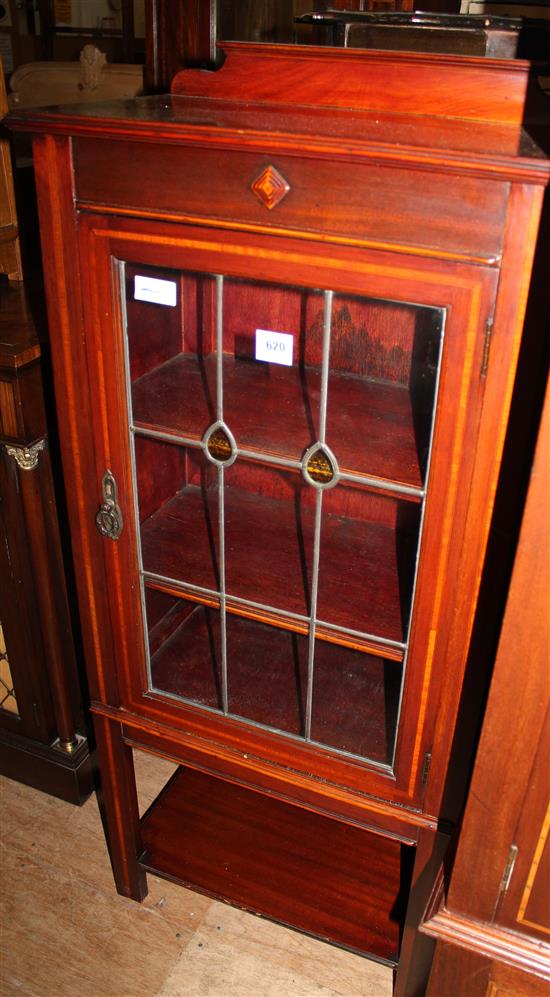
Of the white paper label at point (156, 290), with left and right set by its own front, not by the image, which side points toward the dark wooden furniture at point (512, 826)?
left

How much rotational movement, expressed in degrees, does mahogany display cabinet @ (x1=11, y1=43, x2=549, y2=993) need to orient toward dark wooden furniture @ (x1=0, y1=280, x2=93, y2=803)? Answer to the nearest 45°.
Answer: approximately 90° to its right

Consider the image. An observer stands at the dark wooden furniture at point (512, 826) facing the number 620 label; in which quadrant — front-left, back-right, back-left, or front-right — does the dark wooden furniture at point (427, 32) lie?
front-right

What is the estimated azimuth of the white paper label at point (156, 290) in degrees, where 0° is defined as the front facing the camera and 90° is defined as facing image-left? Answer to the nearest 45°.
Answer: approximately 45°
